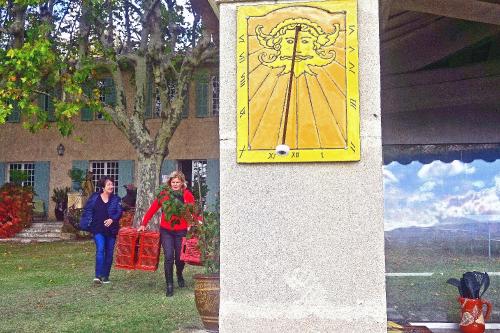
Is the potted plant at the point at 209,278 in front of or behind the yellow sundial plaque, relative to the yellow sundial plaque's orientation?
behind

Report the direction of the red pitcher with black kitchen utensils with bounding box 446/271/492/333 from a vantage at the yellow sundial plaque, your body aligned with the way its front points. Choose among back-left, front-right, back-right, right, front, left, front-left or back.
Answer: back-left

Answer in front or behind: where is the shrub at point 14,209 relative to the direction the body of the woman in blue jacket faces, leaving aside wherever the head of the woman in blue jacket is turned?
behind

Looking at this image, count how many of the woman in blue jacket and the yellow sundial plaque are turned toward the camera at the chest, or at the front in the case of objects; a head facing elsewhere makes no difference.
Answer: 2

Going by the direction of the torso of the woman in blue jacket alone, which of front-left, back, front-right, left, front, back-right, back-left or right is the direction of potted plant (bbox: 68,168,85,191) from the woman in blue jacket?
back

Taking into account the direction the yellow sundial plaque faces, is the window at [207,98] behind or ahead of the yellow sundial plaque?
behind

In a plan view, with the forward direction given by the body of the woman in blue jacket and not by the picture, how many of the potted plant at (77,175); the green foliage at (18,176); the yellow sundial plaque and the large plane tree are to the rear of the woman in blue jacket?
3

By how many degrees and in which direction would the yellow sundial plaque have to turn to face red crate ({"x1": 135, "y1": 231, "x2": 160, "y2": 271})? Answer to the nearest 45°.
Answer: approximately 135° to its right

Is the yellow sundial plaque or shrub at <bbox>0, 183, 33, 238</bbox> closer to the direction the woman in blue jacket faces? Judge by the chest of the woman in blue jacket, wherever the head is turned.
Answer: the yellow sundial plaque

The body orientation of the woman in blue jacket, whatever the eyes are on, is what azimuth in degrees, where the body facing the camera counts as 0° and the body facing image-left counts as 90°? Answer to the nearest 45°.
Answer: approximately 0°

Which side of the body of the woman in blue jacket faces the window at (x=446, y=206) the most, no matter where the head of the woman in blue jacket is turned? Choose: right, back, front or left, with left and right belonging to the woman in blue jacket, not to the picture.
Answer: front

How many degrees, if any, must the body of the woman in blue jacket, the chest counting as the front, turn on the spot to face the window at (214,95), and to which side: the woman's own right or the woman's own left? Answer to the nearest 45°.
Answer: approximately 180°
